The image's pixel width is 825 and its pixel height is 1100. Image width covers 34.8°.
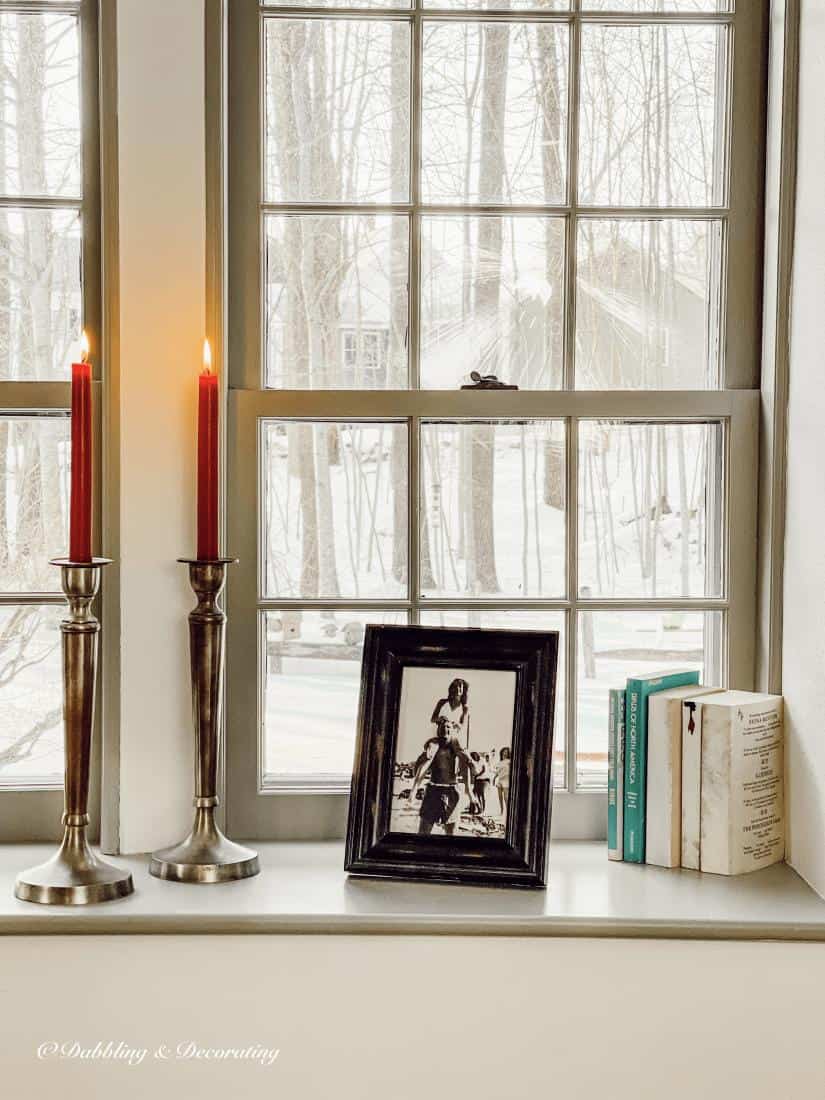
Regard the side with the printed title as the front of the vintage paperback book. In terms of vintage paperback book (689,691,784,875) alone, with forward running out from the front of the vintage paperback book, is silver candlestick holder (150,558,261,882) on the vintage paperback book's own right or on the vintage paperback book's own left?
on the vintage paperback book's own right

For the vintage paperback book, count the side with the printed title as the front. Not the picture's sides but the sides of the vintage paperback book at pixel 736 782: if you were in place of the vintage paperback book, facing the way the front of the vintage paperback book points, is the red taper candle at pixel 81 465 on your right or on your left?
on your right

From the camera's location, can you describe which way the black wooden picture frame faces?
facing the viewer

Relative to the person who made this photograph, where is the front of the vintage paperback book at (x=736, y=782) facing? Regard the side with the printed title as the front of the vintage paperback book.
facing the viewer and to the right of the viewer
